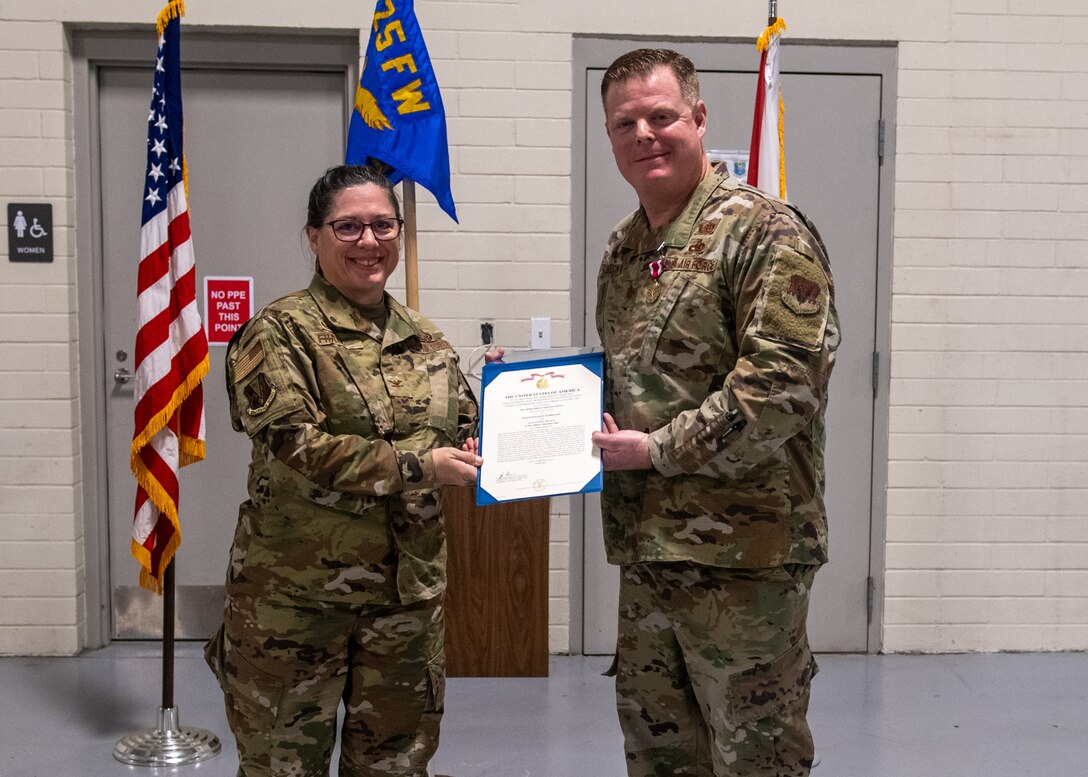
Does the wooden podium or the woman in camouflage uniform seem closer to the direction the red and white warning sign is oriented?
the woman in camouflage uniform

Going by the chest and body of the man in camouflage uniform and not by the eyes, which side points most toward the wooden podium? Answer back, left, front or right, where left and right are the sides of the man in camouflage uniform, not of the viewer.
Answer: right

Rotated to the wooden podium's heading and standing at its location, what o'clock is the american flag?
The american flag is roughly at 2 o'clock from the wooden podium.

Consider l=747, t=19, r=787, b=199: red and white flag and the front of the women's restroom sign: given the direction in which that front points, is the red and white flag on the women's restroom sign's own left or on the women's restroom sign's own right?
on the women's restroom sign's own left

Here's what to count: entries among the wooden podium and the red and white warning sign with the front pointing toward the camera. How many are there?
2
